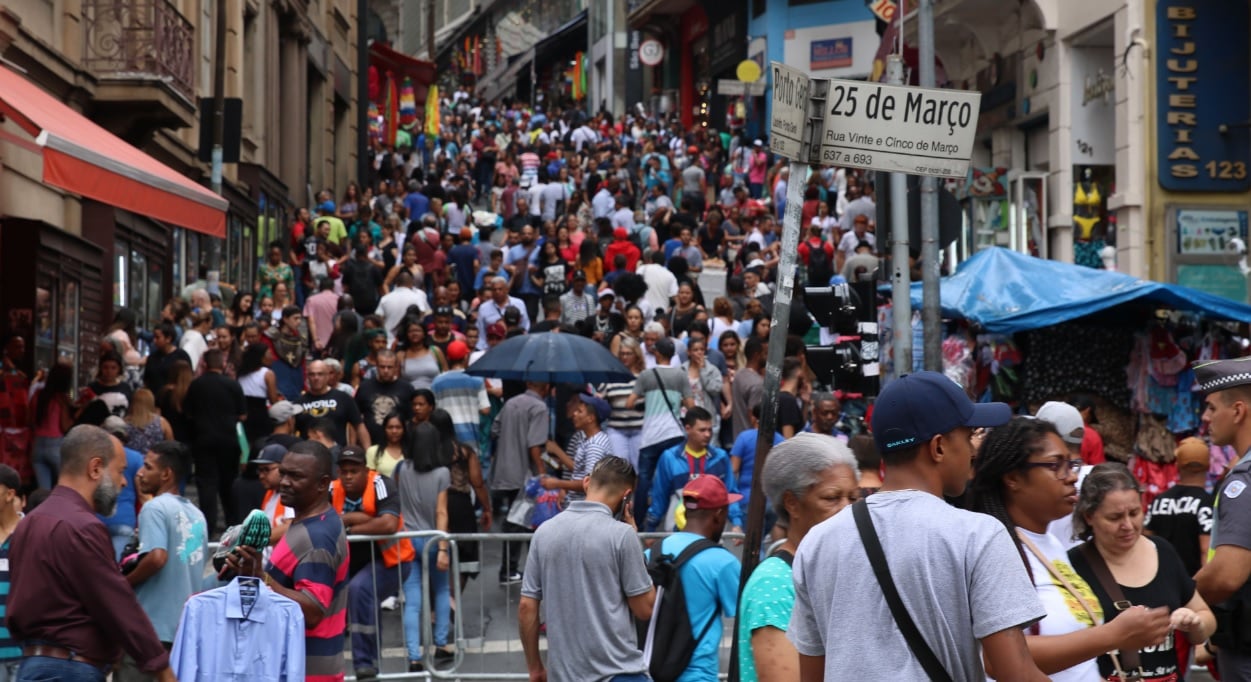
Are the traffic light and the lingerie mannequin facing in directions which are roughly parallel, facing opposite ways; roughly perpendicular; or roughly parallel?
roughly perpendicular

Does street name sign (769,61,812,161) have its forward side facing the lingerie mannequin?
no

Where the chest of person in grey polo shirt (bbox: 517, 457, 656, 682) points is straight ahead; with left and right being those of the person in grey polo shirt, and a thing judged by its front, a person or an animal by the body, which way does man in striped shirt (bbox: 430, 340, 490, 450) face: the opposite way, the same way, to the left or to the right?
the same way

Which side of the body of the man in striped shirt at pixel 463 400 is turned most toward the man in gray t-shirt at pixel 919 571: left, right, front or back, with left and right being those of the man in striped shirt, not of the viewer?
back

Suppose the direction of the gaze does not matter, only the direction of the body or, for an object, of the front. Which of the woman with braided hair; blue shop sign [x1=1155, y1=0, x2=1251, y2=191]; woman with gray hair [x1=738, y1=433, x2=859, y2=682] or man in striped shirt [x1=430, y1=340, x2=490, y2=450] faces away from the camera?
the man in striped shirt

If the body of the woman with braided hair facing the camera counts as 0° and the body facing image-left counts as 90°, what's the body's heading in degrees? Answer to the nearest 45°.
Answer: approximately 270°

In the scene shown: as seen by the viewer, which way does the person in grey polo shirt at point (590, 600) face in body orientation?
away from the camera

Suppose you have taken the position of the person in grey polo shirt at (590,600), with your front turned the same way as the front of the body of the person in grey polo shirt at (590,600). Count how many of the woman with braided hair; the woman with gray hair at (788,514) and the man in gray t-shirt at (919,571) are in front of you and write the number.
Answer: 0

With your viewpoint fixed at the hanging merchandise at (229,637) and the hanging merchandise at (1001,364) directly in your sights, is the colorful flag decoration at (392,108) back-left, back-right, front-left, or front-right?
front-left

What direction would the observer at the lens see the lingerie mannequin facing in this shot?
facing the viewer

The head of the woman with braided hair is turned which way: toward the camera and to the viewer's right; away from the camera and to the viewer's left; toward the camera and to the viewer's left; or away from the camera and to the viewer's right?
toward the camera and to the viewer's right

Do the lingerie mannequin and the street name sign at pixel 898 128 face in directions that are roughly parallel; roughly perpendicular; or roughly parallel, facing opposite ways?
roughly parallel

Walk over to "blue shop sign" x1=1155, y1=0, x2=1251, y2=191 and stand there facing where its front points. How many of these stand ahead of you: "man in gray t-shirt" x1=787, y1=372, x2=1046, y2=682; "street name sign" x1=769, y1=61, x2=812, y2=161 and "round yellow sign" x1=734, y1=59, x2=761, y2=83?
2

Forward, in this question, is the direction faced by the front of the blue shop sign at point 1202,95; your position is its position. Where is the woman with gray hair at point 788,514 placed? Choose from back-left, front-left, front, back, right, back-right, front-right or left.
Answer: front

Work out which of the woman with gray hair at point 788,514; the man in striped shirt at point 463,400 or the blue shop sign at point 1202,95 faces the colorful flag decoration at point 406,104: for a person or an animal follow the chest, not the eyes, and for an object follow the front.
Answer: the man in striped shirt

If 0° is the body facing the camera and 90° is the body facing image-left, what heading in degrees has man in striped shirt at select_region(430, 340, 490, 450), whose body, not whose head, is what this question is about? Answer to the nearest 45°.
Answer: approximately 180°
